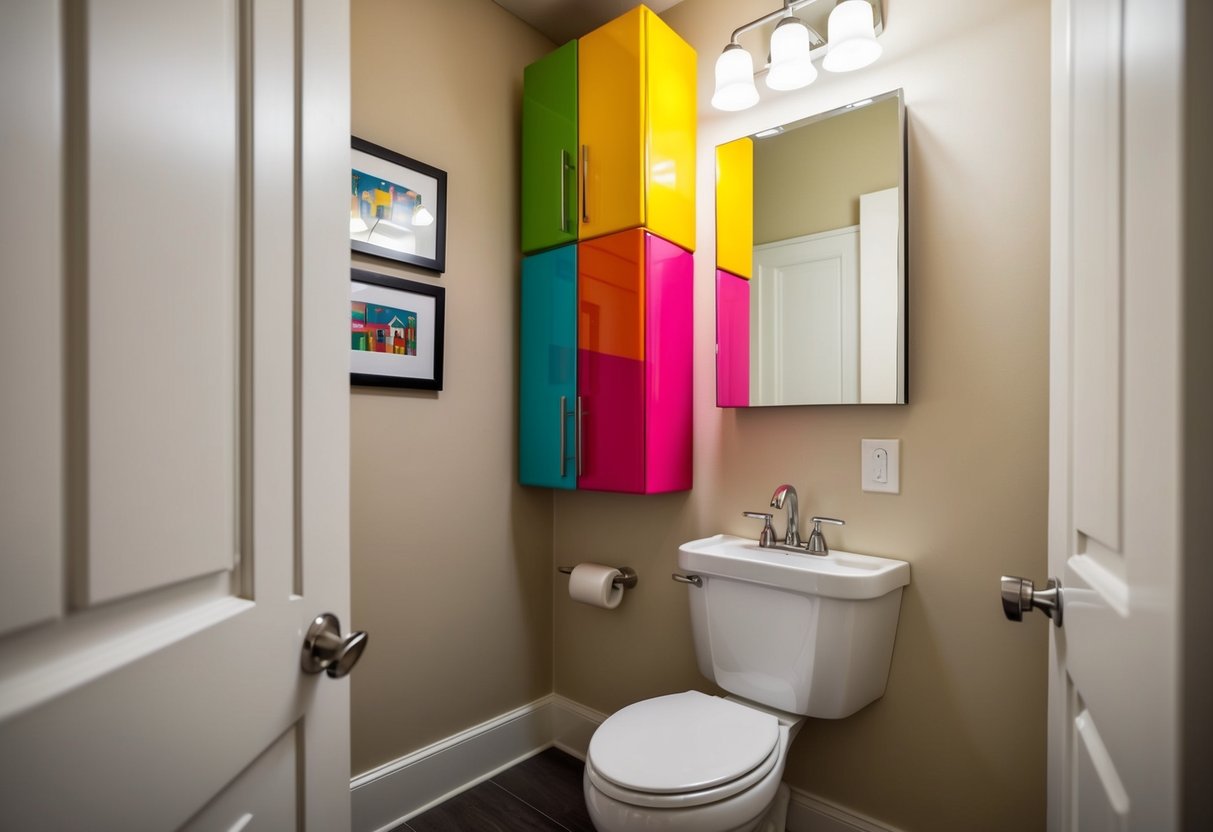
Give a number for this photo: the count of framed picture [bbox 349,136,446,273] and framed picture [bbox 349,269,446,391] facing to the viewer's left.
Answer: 0

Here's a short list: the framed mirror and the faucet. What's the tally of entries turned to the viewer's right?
0

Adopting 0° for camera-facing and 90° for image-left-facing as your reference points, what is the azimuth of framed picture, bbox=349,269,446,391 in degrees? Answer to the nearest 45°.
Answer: approximately 315°

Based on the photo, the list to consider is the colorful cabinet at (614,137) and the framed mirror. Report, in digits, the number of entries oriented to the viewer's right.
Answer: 0

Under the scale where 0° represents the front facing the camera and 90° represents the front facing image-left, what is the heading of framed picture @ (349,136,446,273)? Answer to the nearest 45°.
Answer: approximately 315°

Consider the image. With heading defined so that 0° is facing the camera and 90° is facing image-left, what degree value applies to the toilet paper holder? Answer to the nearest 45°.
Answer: approximately 45°

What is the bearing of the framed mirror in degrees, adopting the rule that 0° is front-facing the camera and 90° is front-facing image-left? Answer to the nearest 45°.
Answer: approximately 45°

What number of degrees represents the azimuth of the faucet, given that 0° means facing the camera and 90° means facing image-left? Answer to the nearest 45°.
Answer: approximately 45°

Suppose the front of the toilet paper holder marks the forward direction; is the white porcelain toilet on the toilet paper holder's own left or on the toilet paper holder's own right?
on the toilet paper holder's own left

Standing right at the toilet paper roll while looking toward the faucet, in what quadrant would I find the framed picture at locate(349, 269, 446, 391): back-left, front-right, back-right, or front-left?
back-right
